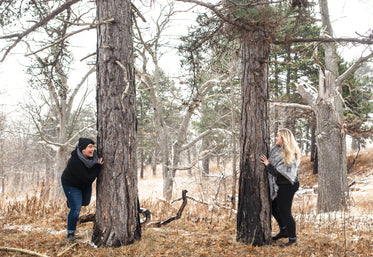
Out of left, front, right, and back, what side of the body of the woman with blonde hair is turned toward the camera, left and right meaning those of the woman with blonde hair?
left
